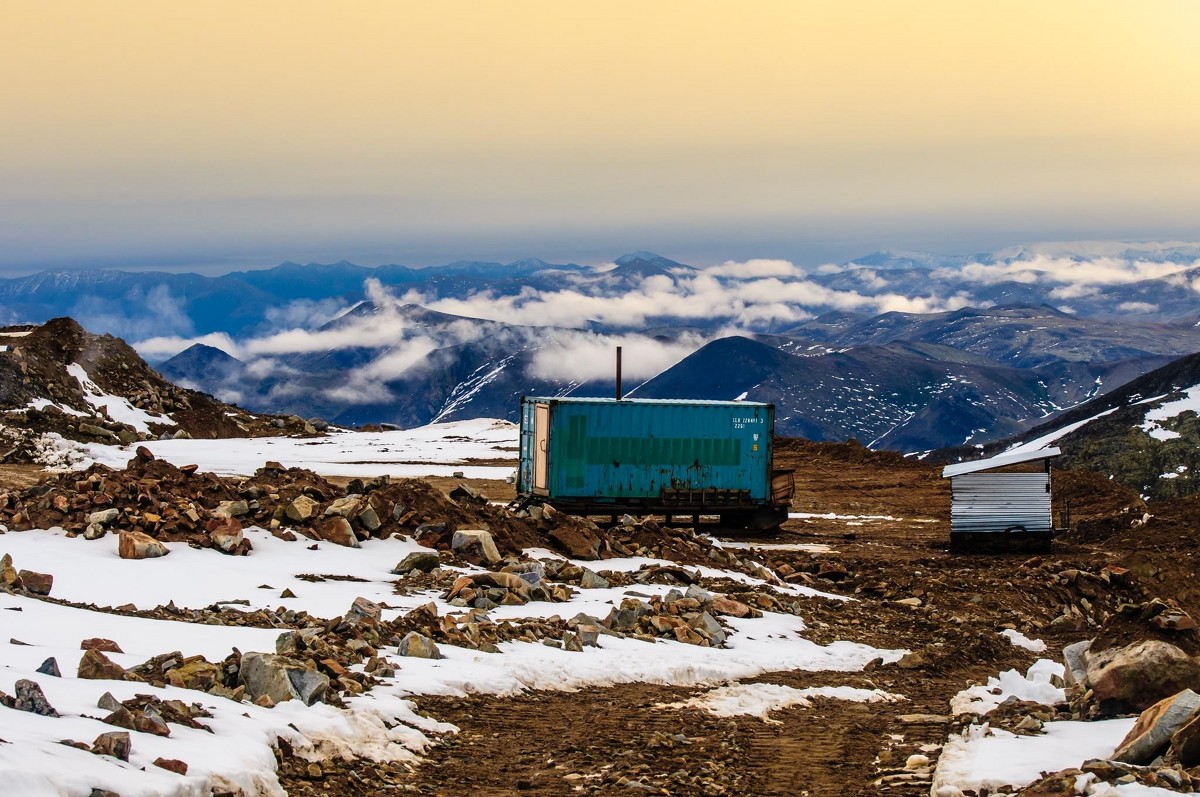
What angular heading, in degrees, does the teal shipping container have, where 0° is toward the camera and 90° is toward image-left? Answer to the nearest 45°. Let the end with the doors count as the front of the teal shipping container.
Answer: approximately 90°

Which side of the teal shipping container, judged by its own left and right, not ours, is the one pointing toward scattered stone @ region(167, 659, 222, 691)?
left

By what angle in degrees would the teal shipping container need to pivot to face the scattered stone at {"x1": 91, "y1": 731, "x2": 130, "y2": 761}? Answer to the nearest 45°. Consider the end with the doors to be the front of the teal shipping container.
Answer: approximately 90° to its left

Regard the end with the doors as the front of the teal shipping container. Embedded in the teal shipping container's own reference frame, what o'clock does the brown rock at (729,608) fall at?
The brown rock is roughly at 9 o'clock from the teal shipping container.

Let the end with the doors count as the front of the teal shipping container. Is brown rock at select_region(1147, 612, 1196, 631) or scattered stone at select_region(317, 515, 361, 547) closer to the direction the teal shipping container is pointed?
the scattered stone
